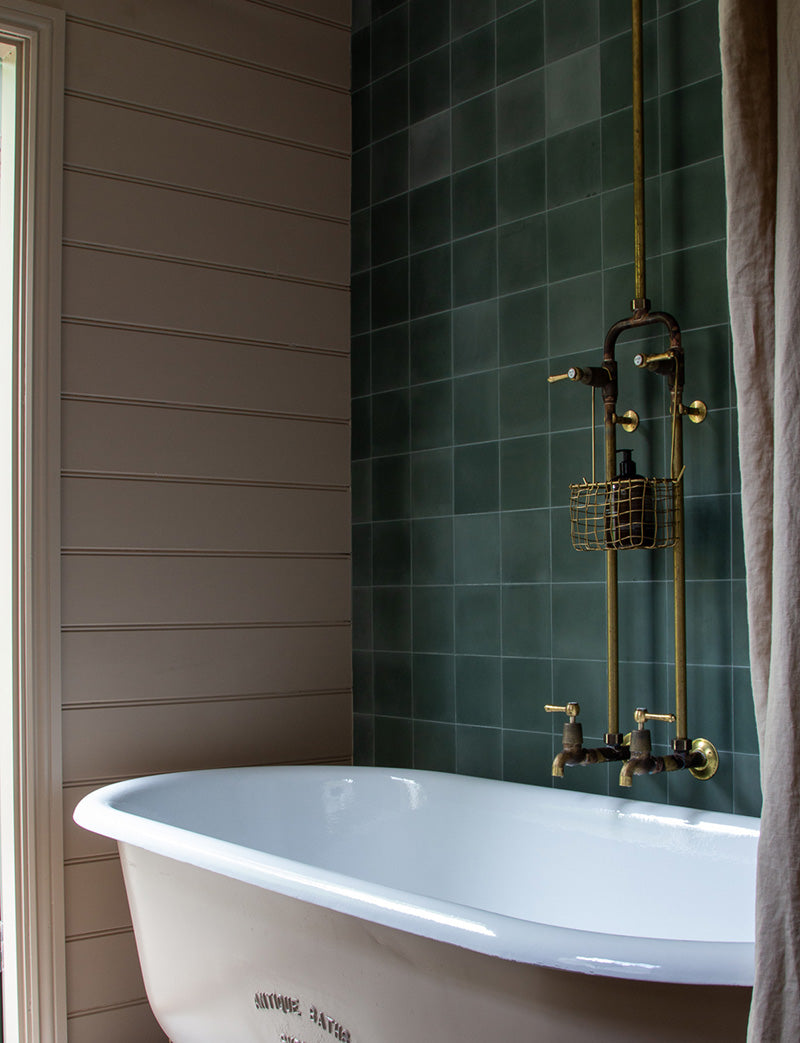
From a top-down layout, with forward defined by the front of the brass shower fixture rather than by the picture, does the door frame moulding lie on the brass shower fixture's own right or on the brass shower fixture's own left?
on the brass shower fixture's own right

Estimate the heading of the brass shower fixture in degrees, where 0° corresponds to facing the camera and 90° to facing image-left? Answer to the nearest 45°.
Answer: approximately 45°

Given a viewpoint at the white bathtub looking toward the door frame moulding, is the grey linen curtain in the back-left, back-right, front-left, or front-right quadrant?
back-left

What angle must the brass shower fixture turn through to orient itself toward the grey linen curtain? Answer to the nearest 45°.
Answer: approximately 45° to its left
